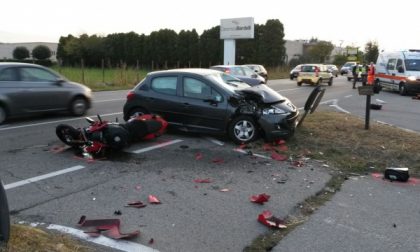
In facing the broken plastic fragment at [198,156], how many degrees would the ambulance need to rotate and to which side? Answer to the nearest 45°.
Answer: approximately 45° to its right

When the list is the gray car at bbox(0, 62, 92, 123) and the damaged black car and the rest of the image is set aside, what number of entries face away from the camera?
0

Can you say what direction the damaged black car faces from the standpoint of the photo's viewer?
facing the viewer and to the right of the viewer

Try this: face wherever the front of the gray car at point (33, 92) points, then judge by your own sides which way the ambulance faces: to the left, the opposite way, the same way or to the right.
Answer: to the right

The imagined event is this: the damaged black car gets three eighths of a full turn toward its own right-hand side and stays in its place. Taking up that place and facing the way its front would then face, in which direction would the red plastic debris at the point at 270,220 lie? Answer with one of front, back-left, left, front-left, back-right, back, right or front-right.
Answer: left

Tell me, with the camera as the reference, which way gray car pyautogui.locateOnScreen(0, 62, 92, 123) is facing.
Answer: facing to the right of the viewer

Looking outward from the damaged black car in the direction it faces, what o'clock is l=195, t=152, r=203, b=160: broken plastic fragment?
The broken plastic fragment is roughly at 2 o'clock from the damaged black car.

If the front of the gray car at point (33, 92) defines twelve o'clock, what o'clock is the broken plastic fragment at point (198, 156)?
The broken plastic fragment is roughly at 2 o'clock from the gray car.

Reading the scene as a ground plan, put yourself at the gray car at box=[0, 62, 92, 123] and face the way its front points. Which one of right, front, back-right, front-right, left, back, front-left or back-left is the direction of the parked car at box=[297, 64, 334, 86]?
front-left
